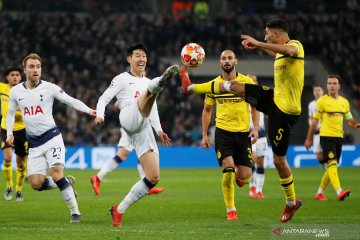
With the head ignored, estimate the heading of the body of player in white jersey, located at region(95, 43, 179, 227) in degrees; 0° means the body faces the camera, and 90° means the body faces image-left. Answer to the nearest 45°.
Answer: approximately 315°

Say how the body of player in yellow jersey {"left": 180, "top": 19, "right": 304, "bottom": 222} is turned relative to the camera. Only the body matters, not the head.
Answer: to the viewer's left

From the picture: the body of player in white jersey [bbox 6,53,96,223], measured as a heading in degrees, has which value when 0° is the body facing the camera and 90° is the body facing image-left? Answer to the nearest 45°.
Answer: approximately 0°

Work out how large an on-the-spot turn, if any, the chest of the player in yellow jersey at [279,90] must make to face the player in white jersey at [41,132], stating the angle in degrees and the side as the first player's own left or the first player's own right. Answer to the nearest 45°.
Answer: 0° — they already face them

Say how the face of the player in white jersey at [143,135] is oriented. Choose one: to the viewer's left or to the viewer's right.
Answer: to the viewer's right

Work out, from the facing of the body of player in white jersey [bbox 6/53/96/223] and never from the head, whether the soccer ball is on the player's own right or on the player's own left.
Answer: on the player's own left

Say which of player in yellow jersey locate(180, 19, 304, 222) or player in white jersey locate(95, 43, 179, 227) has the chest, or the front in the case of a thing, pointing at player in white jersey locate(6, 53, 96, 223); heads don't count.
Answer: the player in yellow jersey

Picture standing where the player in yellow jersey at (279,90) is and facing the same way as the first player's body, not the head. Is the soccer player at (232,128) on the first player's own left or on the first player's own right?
on the first player's own right
